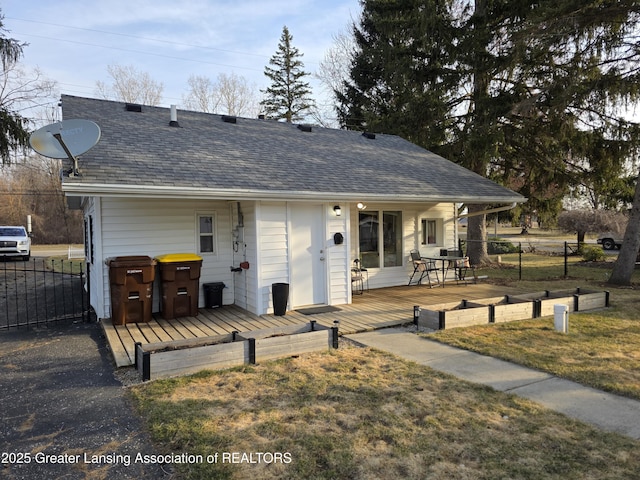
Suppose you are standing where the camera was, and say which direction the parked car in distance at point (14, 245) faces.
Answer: facing the viewer

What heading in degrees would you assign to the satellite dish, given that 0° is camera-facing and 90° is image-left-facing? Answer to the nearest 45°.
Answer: approximately 45°

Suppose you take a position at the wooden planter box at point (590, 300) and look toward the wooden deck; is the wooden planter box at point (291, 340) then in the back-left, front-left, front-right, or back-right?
front-left

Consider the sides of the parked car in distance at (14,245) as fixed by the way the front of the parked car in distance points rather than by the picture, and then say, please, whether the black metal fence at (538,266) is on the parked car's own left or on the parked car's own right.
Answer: on the parked car's own left

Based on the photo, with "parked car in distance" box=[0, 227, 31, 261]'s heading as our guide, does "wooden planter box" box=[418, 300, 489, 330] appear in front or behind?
in front

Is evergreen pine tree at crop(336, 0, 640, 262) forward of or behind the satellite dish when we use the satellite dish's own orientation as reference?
behind

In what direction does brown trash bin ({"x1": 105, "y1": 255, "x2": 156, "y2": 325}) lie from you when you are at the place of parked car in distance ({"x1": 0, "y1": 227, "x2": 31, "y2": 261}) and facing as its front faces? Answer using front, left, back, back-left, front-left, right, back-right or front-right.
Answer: front

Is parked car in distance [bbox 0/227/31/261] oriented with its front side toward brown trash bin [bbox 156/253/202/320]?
yes

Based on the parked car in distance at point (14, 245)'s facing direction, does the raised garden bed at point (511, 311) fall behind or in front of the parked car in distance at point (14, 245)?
in front

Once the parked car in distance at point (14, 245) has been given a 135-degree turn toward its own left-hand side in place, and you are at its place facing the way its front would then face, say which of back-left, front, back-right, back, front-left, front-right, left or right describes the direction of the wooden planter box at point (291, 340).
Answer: back-right
